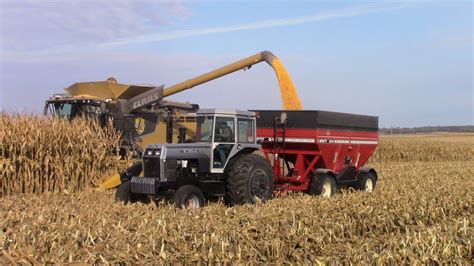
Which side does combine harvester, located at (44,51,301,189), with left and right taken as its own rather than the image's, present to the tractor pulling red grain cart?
left

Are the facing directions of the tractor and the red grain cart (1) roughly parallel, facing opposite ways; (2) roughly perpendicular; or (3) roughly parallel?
roughly parallel

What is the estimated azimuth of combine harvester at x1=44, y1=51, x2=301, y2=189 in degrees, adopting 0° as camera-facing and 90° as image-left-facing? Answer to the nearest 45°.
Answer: approximately 45°

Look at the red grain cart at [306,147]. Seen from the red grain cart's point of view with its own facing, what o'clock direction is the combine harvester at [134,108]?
The combine harvester is roughly at 2 o'clock from the red grain cart.

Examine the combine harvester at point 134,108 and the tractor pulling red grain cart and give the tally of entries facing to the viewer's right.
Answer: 0

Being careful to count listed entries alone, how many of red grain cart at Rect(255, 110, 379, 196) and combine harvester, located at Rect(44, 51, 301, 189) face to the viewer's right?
0

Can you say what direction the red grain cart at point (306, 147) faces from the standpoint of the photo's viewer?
facing the viewer and to the left of the viewer

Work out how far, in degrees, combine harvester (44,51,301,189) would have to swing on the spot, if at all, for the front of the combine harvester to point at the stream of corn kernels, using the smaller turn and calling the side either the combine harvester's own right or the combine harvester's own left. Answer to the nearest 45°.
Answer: approximately 135° to the combine harvester's own left

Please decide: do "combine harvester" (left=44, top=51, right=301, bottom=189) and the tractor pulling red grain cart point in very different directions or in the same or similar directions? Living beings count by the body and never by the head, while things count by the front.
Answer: same or similar directions

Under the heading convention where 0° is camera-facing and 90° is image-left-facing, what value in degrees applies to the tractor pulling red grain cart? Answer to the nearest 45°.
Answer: approximately 45°

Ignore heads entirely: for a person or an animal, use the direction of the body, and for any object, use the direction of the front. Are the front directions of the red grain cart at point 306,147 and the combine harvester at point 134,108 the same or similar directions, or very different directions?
same or similar directions
